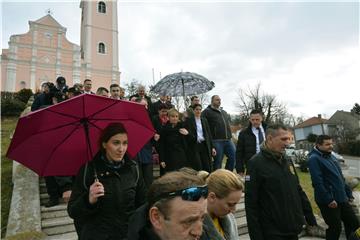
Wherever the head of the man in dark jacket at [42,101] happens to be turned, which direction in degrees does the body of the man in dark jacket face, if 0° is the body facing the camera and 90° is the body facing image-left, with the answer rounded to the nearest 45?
approximately 315°

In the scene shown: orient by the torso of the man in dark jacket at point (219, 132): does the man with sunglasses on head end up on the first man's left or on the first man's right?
on the first man's right

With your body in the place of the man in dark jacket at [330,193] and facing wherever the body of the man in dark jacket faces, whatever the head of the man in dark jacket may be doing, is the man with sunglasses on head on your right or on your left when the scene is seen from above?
on your right

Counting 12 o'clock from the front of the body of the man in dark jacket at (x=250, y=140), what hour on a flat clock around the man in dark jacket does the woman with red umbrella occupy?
The woman with red umbrella is roughly at 2 o'clock from the man in dark jacket.

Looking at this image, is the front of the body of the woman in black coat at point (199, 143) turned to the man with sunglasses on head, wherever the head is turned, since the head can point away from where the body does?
yes

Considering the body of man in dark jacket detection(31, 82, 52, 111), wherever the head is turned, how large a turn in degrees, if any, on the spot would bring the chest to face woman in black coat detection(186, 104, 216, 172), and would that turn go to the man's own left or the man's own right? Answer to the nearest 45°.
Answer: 0° — they already face them

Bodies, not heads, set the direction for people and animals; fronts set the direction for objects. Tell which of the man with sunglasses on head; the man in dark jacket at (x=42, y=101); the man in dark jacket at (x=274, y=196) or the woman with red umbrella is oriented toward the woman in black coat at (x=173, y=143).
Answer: the man in dark jacket at (x=42, y=101)

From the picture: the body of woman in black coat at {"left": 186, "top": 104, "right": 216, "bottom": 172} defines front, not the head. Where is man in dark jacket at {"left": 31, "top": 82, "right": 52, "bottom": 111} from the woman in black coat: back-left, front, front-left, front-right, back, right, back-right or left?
right
